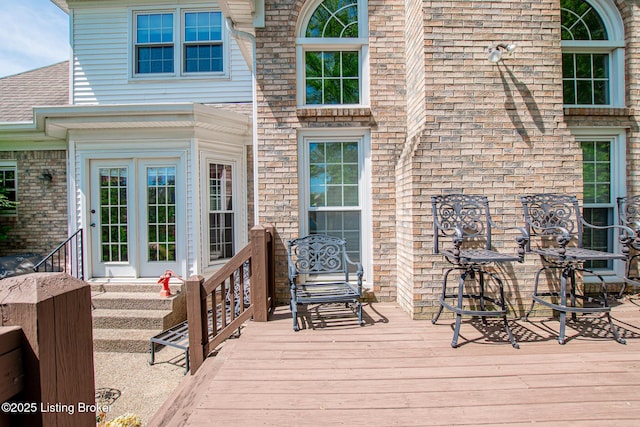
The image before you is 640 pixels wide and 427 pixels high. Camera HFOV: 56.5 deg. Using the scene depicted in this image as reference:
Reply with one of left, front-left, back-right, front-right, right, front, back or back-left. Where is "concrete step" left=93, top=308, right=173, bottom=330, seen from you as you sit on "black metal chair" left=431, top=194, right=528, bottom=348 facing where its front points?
back-right

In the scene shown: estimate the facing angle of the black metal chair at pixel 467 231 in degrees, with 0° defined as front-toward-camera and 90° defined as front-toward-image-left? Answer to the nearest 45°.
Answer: approximately 315°

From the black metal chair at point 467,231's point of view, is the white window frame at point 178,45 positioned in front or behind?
behind

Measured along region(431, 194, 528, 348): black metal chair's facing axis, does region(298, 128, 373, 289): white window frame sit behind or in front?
behind
